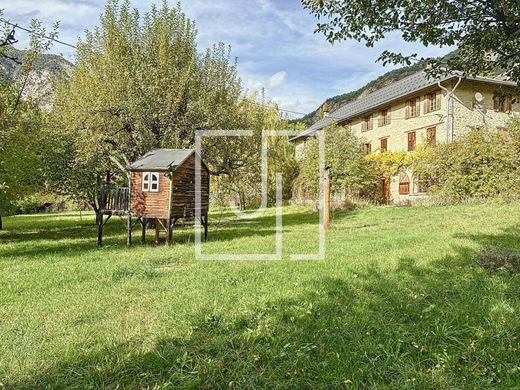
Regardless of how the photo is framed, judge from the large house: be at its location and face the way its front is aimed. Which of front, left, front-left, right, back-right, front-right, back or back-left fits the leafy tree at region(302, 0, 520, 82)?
front-left

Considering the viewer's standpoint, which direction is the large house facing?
facing the viewer and to the left of the viewer

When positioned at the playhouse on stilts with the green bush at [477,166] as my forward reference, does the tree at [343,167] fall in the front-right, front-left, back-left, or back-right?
front-left

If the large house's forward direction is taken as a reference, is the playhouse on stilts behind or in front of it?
in front

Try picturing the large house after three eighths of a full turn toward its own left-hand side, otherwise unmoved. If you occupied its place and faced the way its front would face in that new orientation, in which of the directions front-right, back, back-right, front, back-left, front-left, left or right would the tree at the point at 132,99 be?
back-right

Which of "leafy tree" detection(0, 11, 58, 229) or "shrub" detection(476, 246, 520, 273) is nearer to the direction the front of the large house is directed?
the leafy tree

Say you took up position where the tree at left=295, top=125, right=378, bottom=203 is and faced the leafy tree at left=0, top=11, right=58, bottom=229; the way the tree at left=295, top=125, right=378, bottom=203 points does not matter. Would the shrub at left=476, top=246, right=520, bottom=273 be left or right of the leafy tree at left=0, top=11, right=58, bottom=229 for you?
left

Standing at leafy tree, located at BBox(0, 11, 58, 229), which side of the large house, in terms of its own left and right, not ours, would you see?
front

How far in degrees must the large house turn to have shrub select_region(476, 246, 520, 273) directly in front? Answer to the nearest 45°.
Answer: approximately 45° to its left
